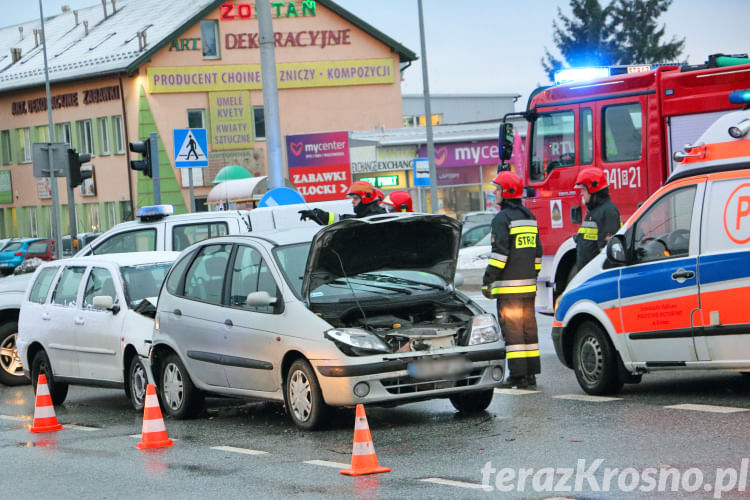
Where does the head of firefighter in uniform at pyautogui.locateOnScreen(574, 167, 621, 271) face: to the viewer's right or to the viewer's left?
to the viewer's left

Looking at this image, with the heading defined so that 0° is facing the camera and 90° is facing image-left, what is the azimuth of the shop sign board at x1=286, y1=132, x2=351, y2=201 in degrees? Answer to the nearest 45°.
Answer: approximately 0°

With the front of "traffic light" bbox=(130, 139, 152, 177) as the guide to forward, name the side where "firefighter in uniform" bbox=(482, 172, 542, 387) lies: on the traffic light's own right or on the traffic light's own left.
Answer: on the traffic light's own left

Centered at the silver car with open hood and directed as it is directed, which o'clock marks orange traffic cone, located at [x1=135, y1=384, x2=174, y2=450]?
The orange traffic cone is roughly at 4 o'clock from the silver car with open hood.

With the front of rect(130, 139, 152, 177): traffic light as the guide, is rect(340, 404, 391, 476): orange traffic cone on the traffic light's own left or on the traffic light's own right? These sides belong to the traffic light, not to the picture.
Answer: on the traffic light's own left

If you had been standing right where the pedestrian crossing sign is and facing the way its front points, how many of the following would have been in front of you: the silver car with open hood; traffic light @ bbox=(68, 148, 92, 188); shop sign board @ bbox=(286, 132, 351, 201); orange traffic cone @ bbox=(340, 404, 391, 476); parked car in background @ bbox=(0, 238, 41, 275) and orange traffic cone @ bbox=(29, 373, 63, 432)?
3
